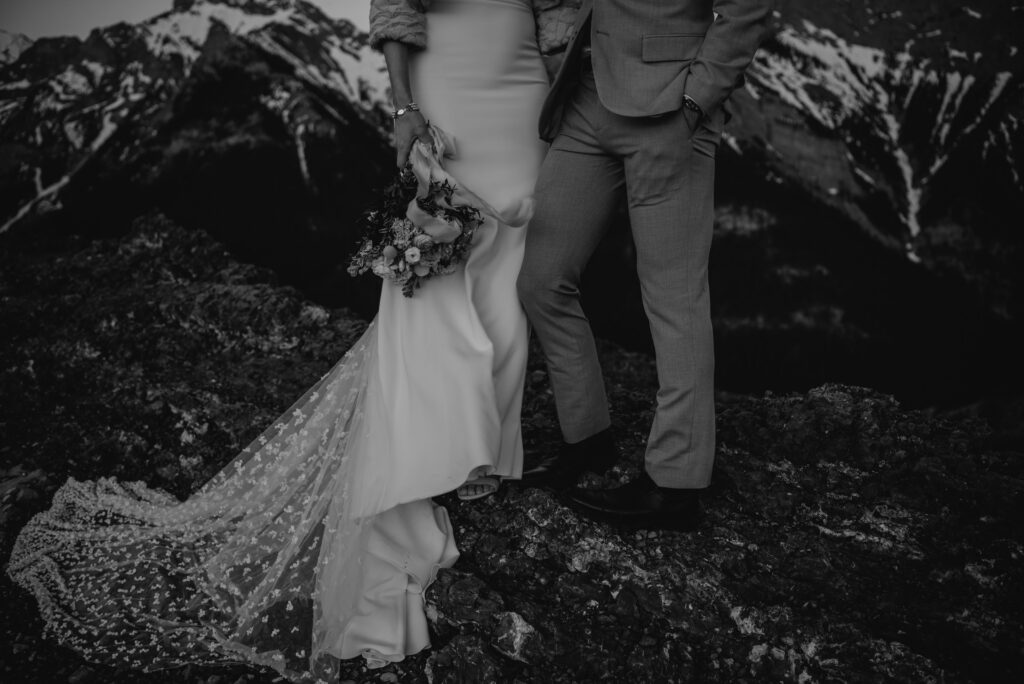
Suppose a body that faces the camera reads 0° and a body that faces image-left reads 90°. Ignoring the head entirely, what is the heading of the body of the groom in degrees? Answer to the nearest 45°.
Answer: approximately 45°
